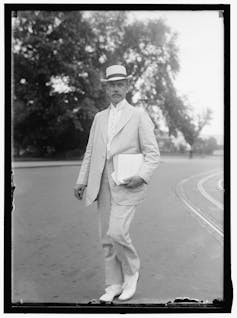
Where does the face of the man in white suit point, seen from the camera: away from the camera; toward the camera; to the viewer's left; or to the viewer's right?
toward the camera

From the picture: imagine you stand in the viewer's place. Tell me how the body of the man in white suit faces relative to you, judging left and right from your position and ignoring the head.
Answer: facing the viewer and to the left of the viewer
